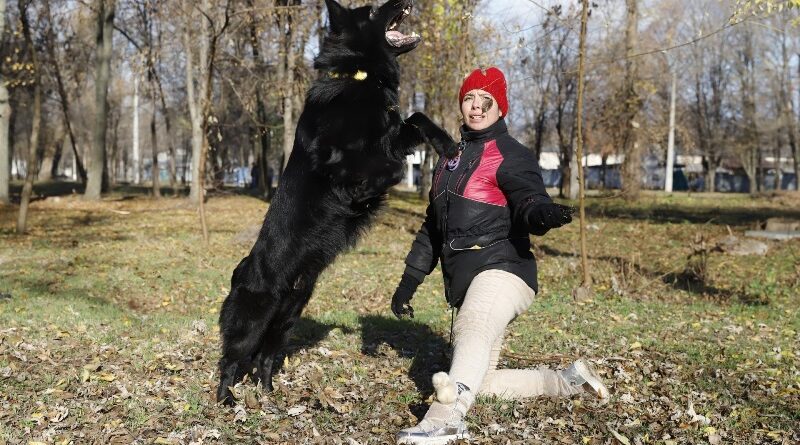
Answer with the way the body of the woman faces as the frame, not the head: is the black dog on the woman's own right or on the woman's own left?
on the woman's own right

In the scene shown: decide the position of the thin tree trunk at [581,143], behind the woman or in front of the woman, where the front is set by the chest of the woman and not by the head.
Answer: behind

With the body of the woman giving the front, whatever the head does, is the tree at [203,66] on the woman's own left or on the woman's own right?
on the woman's own right

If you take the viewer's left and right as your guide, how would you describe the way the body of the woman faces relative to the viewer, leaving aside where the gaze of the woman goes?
facing the viewer and to the left of the viewer

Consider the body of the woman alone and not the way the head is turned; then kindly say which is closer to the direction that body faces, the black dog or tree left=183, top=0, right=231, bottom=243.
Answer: the black dog

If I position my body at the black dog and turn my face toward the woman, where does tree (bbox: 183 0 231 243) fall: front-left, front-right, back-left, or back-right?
back-left
